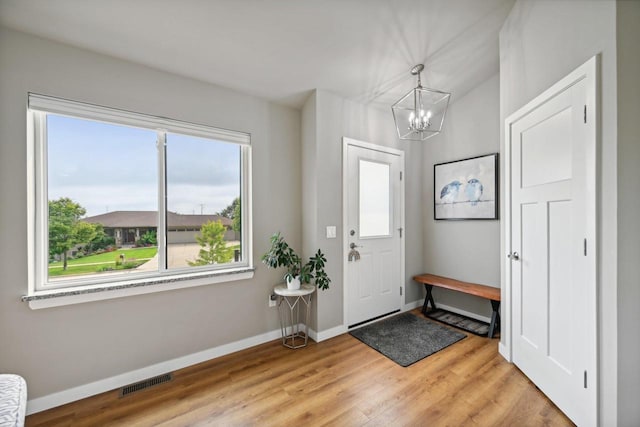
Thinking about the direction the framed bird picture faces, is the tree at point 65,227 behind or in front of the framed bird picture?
in front

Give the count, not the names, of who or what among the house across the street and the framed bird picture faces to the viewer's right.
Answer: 0

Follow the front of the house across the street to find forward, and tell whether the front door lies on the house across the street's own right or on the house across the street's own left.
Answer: on the house across the street's own left
